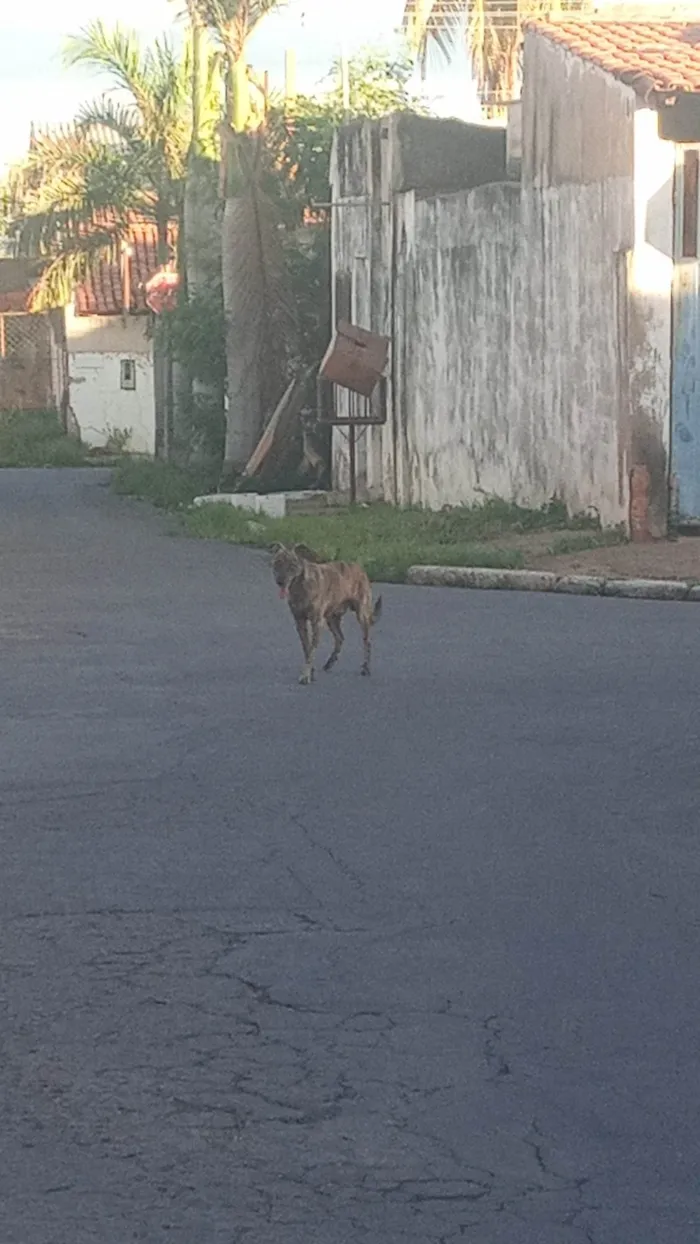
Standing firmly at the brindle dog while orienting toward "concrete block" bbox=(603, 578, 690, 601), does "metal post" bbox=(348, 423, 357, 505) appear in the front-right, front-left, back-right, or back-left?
front-left

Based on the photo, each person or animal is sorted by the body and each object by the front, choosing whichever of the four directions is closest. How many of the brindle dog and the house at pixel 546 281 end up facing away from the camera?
0

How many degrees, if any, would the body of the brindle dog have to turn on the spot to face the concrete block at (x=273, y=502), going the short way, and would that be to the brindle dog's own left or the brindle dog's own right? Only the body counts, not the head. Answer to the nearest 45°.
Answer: approximately 135° to the brindle dog's own right

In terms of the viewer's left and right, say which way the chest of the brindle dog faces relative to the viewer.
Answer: facing the viewer and to the left of the viewer

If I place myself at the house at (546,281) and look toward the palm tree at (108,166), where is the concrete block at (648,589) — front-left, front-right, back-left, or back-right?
back-left

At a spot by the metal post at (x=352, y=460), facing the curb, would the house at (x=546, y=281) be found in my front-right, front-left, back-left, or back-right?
front-left

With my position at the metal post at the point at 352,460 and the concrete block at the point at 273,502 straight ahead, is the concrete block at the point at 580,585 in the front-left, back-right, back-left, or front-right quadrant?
back-left

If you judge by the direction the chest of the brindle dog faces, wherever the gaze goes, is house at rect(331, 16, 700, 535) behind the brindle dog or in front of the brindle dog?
behind
